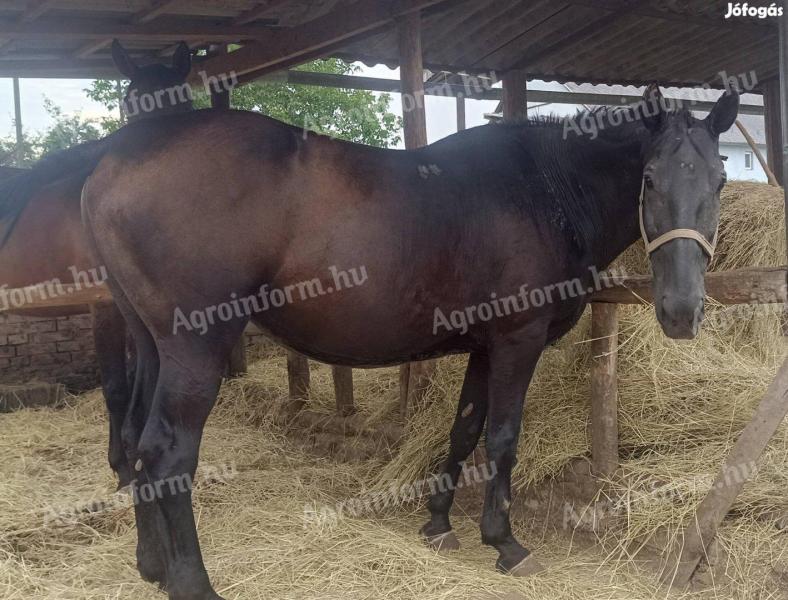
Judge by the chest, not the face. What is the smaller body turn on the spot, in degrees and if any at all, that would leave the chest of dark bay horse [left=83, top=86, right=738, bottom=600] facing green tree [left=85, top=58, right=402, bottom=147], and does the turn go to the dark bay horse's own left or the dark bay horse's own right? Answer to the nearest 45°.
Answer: approximately 90° to the dark bay horse's own left

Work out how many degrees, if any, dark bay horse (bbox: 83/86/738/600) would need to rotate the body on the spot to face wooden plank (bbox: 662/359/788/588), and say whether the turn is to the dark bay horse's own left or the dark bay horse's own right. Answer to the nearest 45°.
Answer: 0° — it already faces it

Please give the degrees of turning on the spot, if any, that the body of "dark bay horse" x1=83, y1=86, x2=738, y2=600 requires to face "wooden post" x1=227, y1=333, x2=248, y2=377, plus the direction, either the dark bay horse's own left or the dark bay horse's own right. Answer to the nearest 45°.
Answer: approximately 90° to the dark bay horse's own left

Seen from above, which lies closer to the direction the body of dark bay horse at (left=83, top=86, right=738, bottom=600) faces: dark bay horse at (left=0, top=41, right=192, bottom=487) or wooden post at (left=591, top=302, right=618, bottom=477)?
the wooden post

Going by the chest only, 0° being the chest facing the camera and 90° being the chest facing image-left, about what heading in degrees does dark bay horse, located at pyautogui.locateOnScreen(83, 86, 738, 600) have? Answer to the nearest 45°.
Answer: approximately 270°

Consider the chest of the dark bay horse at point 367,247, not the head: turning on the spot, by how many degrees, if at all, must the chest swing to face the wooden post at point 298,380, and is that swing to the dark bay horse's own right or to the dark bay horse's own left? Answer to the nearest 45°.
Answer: approximately 90° to the dark bay horse's own left

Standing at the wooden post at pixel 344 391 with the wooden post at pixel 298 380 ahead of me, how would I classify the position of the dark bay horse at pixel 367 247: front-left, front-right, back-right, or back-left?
back-left
